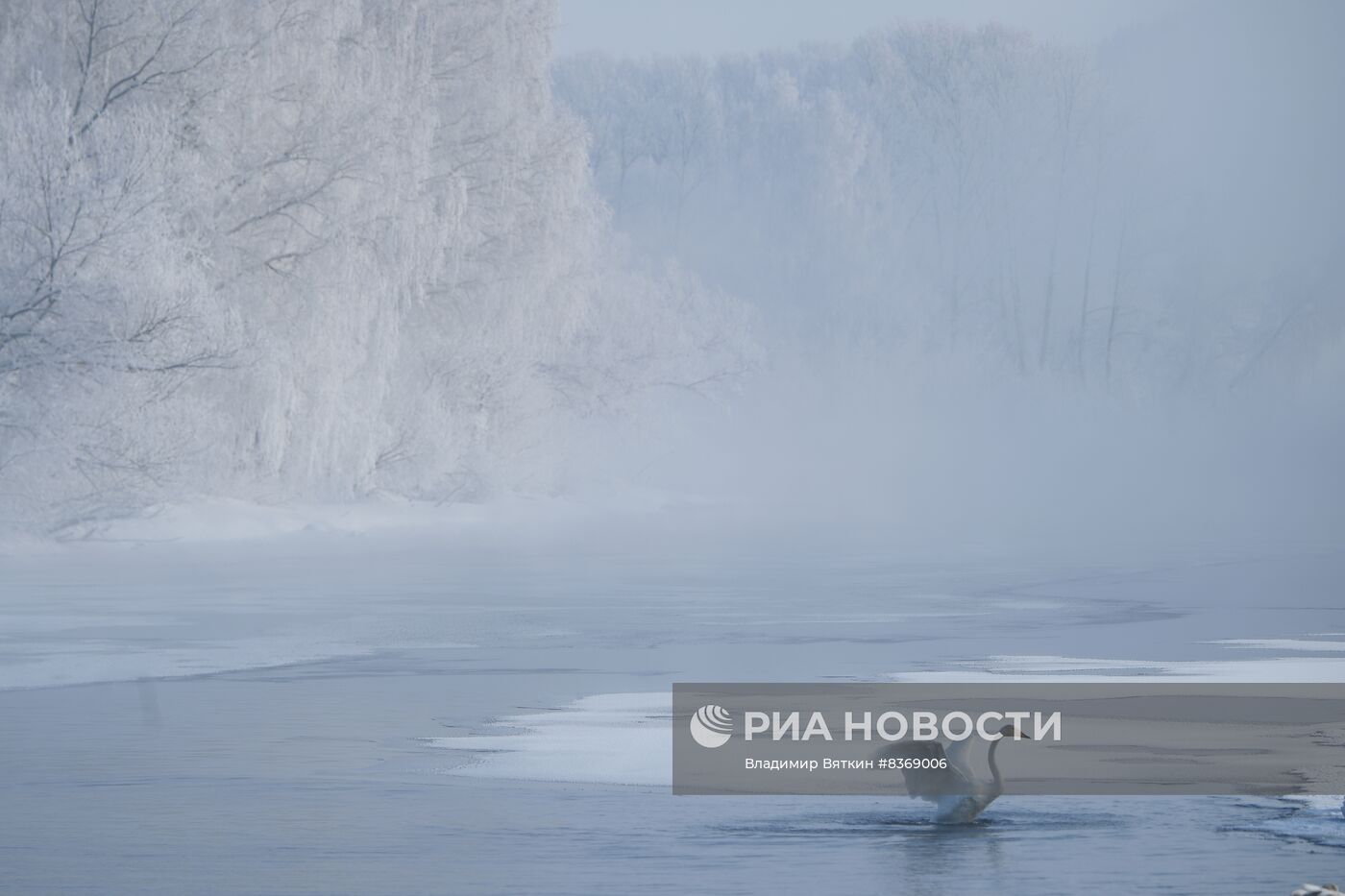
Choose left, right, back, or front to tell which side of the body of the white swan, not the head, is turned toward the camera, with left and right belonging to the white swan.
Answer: right

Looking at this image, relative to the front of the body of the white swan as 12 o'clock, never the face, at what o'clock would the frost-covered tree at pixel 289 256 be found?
The frost-covered tree is roughly at 8 o'clock from the white swan.
